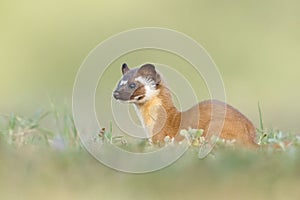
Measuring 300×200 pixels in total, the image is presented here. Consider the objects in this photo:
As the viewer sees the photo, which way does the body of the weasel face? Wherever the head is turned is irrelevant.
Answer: to the viewer's left
